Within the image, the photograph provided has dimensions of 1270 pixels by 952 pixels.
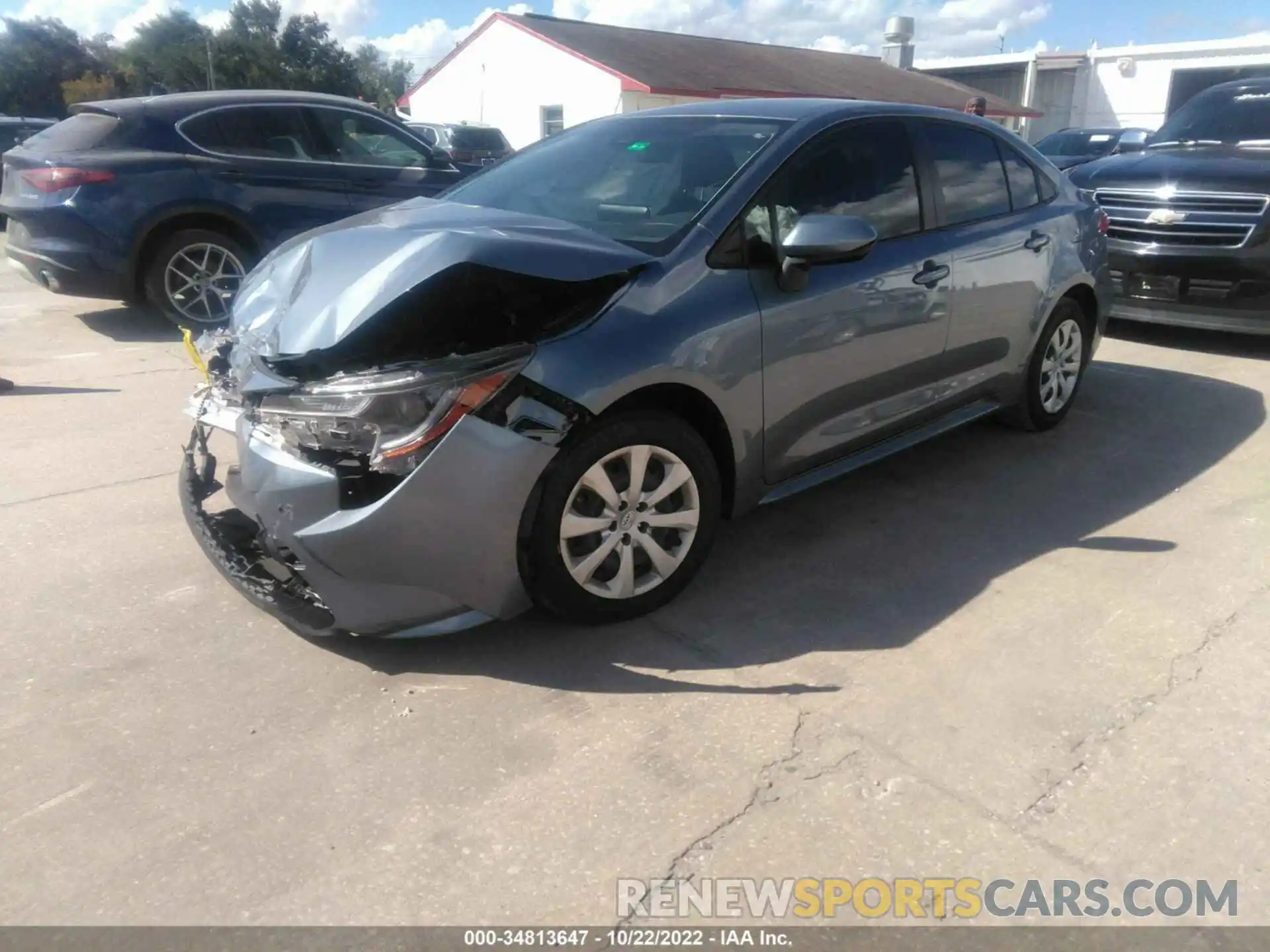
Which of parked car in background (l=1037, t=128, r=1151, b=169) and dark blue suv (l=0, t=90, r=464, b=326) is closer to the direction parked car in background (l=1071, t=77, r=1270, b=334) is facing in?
the dark blue suv

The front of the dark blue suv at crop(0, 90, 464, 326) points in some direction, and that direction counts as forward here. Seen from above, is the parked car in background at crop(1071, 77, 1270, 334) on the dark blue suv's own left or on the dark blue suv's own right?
on the dark blue suv's own right

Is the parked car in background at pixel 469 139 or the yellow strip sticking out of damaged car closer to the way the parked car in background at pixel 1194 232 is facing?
the yellow strip sticking out of damaged car

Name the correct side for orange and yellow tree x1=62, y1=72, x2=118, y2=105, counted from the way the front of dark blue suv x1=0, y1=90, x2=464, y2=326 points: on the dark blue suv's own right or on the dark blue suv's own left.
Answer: on the dark blue suv's own left

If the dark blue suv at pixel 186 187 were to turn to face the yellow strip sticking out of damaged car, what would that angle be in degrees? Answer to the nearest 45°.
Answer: approximately 135° to its right

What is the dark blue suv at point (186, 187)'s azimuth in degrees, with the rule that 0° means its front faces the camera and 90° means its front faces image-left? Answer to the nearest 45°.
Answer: approximately 225°

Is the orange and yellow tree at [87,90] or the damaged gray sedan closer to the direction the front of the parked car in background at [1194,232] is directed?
the damaged gray sedan

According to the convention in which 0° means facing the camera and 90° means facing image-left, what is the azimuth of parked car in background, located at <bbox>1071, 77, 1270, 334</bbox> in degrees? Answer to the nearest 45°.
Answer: approximately 45°

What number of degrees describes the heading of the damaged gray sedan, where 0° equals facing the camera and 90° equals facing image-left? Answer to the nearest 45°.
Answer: approximately 45°

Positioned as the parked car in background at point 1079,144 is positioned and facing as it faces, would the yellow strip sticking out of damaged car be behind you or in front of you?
in front

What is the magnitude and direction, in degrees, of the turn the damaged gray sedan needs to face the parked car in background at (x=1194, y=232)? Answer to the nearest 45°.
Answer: approximately 180°

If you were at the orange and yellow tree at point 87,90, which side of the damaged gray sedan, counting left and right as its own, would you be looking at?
right
